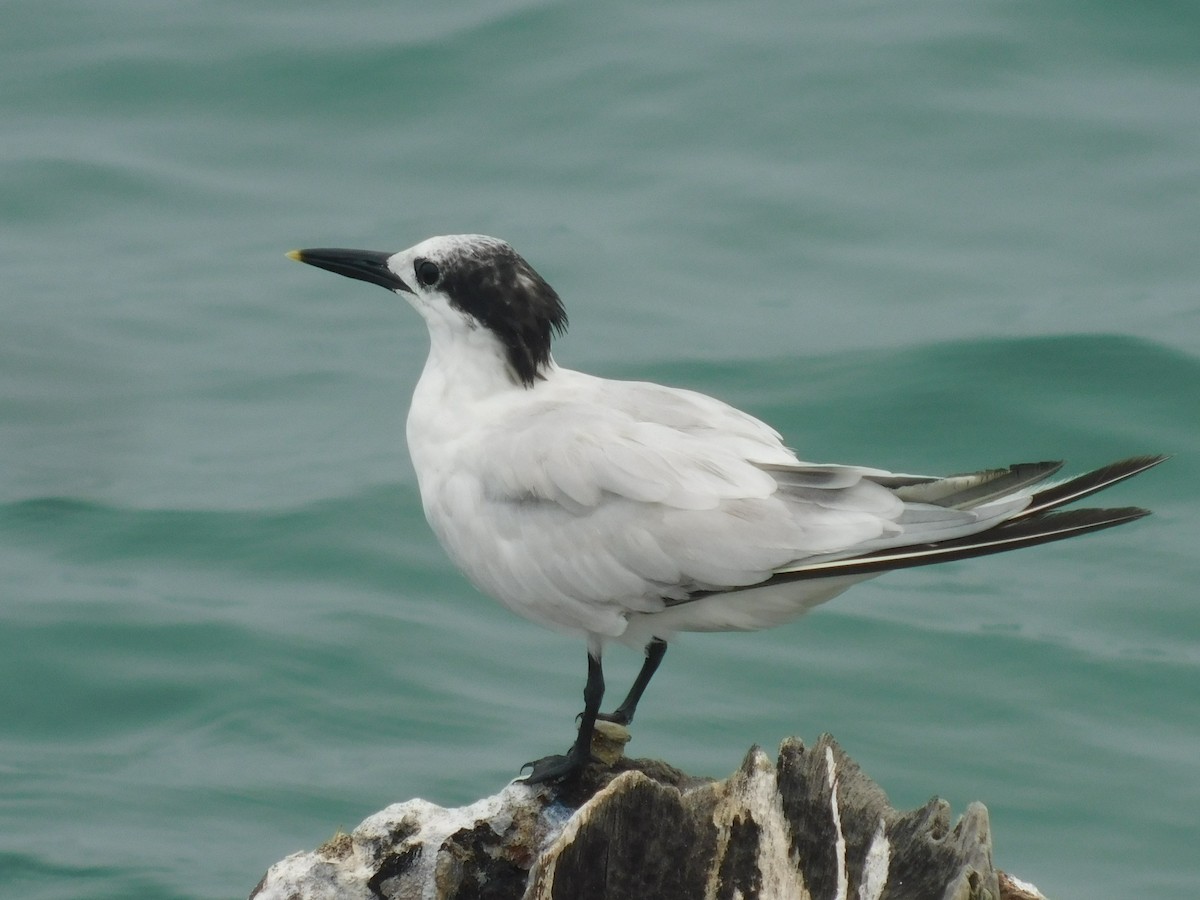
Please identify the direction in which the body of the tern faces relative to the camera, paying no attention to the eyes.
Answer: to the viewer's left
